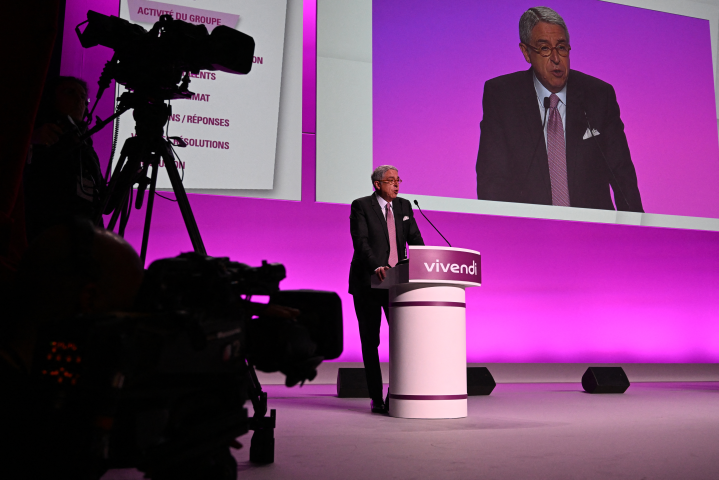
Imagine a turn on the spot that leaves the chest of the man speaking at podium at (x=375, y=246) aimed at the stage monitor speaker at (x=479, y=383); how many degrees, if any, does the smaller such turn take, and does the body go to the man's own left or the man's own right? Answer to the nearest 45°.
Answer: approximately 90° to the man's own left

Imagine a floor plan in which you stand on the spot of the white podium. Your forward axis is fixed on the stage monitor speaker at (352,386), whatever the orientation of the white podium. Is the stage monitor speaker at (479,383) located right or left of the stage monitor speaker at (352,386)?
right

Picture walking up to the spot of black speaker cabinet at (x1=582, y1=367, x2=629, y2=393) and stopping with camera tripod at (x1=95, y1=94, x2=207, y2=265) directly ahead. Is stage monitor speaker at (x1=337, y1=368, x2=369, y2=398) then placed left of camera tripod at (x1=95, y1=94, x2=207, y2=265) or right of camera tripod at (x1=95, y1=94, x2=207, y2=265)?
right

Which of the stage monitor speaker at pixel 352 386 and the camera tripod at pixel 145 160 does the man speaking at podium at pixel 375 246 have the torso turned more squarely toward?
the camera tripod

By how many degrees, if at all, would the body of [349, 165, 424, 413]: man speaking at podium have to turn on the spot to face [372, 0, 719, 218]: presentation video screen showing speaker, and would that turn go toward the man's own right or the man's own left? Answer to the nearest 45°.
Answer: approximately 90° to the man's own left

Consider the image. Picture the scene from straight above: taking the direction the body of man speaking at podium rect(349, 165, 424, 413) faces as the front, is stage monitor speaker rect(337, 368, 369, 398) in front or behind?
behind

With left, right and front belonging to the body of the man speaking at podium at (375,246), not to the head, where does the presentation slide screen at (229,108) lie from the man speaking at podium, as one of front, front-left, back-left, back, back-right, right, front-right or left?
back

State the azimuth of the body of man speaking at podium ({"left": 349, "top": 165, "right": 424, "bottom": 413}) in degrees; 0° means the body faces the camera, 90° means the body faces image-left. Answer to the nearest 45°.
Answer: approximately 315°

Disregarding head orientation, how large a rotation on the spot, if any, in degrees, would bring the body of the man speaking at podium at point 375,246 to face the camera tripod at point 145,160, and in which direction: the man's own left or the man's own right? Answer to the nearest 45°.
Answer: approximately 45° to the man's own right

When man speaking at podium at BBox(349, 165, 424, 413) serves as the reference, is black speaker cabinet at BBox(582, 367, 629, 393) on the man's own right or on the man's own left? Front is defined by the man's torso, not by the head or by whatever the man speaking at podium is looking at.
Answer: on the man's own left

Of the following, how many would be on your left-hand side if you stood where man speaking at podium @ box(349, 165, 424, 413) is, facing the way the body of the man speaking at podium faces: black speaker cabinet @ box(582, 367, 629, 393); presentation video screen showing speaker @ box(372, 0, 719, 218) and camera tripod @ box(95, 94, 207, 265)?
2
